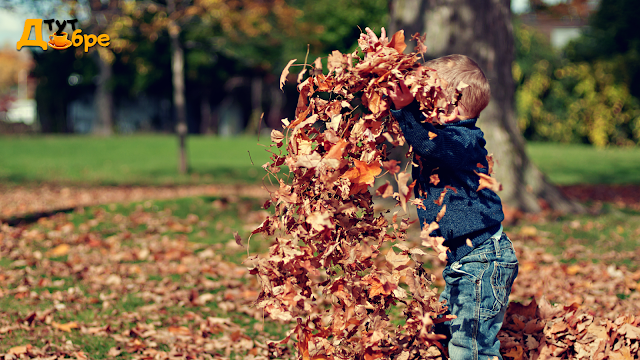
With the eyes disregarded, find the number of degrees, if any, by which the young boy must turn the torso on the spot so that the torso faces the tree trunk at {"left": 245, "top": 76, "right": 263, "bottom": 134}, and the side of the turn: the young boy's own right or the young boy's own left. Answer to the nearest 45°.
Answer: approximately 90° to the young boy's own right

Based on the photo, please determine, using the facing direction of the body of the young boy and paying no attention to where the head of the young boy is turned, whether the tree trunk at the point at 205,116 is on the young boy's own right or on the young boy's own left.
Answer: on the young boy's own right

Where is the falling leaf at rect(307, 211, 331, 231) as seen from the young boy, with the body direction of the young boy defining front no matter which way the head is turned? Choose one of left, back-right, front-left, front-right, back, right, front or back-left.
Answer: front-left

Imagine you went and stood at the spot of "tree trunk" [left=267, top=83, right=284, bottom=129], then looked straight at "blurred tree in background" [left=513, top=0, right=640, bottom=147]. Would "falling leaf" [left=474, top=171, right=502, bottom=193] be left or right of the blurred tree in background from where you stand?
right

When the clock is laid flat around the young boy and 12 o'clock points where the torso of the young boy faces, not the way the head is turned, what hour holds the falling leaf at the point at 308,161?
The falling leaf is roughly at 11 o'clock from the young boy.

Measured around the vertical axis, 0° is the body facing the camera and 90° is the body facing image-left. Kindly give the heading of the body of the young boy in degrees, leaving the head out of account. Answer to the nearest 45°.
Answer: approximately 90°
